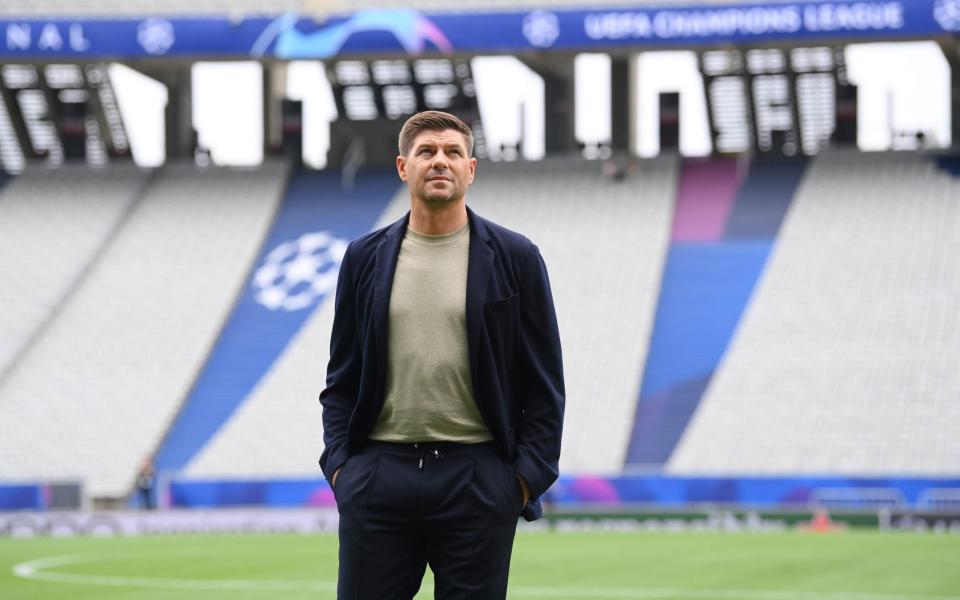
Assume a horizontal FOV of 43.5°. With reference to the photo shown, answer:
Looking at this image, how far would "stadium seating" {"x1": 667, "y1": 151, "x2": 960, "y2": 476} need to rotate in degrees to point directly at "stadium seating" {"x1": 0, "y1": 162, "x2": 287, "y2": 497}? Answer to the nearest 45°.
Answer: approximately 90° to its right

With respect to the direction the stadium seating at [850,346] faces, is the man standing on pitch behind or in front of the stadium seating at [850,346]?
in front

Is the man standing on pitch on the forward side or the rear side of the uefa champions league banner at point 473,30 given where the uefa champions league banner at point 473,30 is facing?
on the forward side

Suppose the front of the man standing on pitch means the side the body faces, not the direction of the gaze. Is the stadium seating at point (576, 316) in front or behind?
behind

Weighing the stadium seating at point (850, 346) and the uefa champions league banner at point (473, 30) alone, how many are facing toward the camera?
2

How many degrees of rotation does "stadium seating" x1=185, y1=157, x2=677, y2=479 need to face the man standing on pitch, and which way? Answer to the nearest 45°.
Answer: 0° — it already faces them

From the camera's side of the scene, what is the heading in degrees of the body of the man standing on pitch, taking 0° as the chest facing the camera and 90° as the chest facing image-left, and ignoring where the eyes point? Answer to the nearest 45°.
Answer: approximately 0°

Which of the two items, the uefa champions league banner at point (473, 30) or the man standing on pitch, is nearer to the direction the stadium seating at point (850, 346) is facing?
the man standing on pitch

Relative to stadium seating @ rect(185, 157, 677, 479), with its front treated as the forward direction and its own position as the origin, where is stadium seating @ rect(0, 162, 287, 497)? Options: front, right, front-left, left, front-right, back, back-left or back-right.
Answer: right

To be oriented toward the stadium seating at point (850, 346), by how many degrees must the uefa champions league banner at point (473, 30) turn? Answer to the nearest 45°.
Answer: approximately 45° to its left

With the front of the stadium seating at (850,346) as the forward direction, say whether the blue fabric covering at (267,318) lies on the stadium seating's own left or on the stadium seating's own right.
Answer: on the stadium seating's own right

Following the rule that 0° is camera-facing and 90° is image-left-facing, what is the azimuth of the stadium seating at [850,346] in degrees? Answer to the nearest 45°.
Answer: approximately 0°
